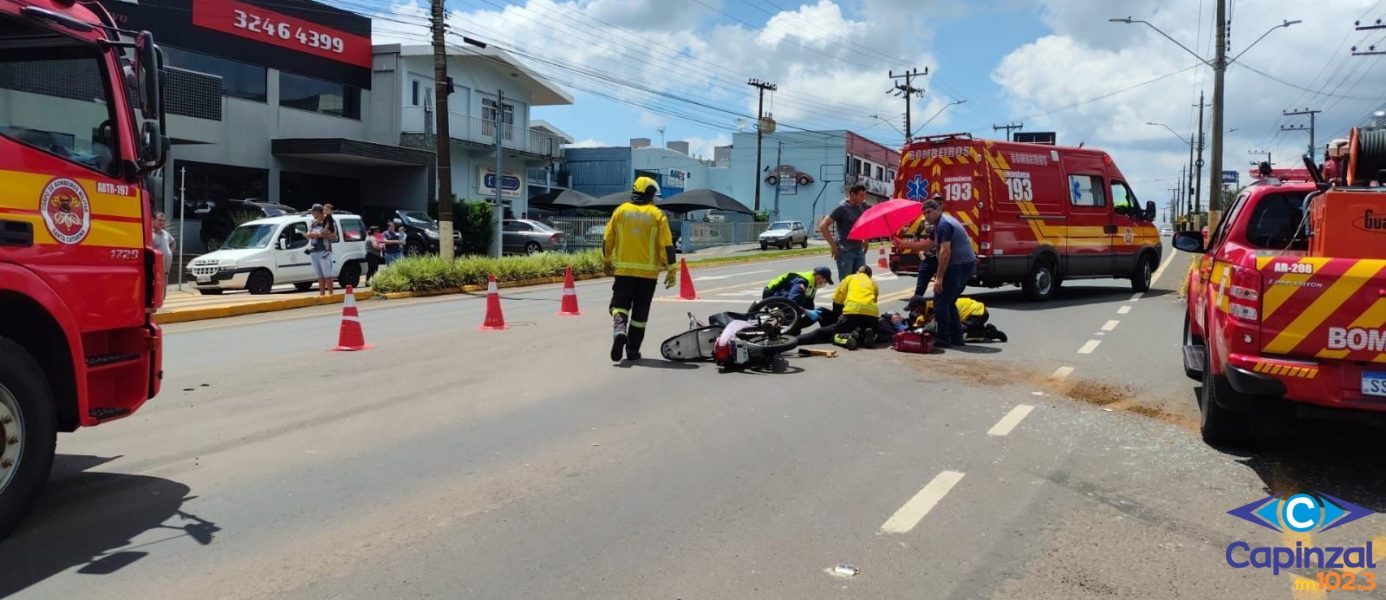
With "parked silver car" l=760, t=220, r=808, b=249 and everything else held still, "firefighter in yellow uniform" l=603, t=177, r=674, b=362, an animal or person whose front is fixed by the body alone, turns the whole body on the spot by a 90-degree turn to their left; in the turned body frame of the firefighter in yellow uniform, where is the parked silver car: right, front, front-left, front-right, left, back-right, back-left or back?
right

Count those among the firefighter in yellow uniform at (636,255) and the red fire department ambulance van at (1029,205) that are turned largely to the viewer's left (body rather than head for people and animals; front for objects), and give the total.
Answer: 0

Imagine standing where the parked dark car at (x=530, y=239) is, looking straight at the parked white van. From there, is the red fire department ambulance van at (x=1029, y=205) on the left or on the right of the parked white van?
left

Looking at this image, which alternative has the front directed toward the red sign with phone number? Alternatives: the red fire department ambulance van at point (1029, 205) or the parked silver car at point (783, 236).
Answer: the parked silver car

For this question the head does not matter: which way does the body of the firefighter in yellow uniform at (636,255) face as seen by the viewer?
away from the camera

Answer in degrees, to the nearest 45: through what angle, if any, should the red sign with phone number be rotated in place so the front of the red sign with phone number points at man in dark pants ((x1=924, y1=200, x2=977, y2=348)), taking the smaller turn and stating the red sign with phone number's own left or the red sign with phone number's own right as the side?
approximately 45° to the red sign with phone number's own right

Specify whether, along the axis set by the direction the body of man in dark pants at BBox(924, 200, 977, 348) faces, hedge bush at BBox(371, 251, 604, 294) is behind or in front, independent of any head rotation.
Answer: in front

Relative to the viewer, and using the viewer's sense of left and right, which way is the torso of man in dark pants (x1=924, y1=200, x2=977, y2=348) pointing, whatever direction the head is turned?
facing to the left of the viewer

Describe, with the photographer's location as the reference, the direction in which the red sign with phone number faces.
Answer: facing the viewer and to the right of the viewer

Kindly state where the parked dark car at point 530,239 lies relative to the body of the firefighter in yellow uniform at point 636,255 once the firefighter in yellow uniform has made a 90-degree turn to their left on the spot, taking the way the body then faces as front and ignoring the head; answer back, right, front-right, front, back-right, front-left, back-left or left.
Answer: right

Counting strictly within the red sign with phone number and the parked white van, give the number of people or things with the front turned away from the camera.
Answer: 0
